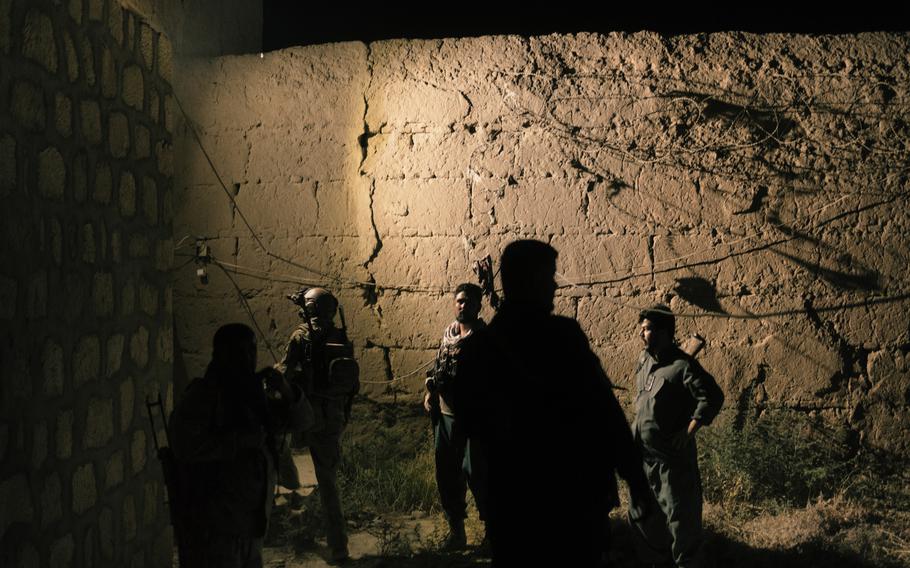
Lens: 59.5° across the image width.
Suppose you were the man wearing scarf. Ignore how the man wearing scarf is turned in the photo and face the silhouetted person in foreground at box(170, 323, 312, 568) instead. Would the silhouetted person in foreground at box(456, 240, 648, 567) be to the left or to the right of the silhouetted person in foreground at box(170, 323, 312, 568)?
left

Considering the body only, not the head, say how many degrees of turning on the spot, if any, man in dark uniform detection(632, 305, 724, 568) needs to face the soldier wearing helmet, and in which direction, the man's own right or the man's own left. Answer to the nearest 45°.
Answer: approximately 45° to the man's own right

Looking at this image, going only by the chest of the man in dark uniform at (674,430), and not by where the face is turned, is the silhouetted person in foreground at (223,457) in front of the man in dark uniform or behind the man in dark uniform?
in front

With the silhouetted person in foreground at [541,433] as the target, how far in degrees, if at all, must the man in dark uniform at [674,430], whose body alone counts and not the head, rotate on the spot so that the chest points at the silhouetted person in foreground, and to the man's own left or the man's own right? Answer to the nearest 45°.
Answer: approximately 45° to the man's own left

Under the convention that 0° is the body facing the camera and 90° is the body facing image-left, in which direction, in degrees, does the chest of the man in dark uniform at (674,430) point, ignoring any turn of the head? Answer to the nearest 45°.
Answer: approximately 45°

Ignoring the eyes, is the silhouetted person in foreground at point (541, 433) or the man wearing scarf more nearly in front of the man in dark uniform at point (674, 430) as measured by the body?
the silhouetted person in foreground

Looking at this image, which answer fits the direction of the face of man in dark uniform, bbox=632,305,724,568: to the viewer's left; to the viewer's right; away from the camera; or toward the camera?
to the viewer's left

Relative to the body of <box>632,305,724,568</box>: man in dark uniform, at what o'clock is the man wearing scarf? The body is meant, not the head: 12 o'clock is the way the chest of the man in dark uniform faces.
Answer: The man wearing scarf is roughly at 2 o'clock from the man in dark uniform.

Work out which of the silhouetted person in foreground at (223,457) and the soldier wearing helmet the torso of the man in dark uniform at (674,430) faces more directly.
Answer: the silhouetted person in foreground
